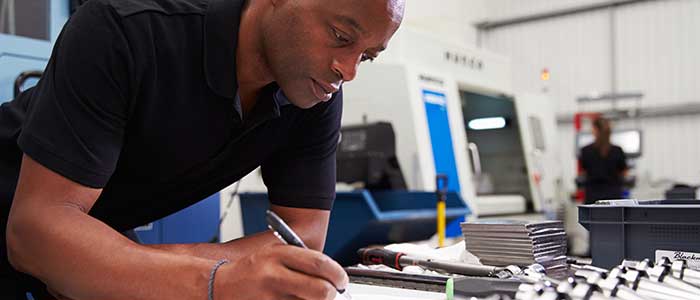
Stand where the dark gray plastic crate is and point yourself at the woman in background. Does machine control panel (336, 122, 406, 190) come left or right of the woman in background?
left

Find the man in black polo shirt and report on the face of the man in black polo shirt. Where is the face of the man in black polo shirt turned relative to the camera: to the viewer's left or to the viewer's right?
to the viewer's right

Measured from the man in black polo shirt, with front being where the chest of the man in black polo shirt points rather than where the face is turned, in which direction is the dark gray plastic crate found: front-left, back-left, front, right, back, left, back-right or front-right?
front-left

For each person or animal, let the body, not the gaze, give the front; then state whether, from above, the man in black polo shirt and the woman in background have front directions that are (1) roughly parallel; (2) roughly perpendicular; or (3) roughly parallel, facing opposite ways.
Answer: roughly perpendicular

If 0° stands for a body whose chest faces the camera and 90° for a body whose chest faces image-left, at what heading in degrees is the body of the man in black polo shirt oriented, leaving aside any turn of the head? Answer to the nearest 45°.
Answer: approximately 315°

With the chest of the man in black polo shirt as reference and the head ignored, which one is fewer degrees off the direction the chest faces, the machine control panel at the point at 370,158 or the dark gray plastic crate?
the dark gray plastic crate

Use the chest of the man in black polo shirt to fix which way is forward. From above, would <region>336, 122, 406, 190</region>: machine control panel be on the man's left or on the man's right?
on the man's left

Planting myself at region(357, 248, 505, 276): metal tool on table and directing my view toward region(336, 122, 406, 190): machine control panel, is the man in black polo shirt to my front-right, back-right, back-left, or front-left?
back-left
